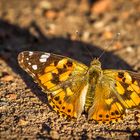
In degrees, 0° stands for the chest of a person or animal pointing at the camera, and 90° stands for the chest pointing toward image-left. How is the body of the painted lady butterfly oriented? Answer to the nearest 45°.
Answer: approximately 180°
